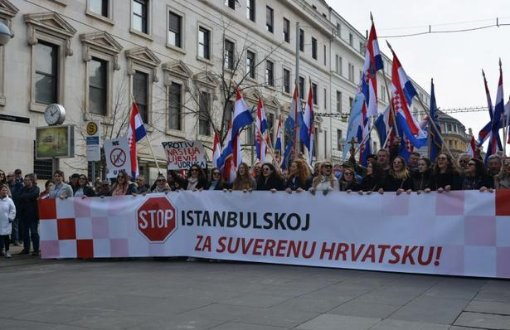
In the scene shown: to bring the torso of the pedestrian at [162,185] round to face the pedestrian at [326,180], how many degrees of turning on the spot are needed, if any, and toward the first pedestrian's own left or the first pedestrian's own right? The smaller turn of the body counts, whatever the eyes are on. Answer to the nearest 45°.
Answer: approximately 45° to the first pedestrian's own left

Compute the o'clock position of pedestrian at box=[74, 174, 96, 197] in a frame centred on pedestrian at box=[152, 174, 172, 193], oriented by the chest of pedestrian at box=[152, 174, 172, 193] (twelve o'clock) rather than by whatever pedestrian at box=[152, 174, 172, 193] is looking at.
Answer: pedestrian at box=[74, 174, 96, 197] is roughly at 4 o'clock from pedestrian at box=[152, 174, 172, 193].

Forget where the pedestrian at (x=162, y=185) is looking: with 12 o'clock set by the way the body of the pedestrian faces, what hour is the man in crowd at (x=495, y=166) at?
The man in crowd is roughly at 10 o'clock from the pedestrian.

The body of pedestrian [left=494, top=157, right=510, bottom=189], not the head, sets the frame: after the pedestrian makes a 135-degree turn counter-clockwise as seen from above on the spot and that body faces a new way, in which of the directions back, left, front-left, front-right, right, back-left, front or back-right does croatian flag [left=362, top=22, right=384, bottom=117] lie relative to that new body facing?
left

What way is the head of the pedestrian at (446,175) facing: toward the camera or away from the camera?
toward the camera

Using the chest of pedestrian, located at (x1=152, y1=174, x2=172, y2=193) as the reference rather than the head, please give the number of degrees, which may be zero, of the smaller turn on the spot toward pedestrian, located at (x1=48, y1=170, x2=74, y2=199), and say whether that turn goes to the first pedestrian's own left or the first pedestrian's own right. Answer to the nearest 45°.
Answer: approximately 135° to the first pedestrian's own right

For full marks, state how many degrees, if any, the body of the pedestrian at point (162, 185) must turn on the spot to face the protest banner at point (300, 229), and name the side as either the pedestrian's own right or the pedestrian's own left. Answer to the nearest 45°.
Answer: approximately 45° to the pedestrian's own left

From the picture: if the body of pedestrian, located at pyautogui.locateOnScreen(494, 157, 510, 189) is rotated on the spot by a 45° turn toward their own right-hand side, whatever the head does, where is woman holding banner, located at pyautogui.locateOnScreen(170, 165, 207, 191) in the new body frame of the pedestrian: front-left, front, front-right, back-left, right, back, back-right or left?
front-right

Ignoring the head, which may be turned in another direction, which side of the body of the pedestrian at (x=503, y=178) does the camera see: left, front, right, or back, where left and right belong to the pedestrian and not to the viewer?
front

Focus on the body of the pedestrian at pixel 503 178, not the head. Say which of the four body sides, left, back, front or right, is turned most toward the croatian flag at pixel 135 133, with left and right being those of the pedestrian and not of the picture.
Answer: right

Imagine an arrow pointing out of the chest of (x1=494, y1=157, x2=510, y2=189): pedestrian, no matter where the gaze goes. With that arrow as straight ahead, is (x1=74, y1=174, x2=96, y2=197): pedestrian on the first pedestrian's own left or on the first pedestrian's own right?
on the first pedestrian's own right

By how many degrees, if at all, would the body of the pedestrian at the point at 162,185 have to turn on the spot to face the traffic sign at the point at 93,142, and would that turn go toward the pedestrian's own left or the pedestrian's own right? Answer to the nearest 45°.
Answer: approximately 135° to the pedestrian's own right

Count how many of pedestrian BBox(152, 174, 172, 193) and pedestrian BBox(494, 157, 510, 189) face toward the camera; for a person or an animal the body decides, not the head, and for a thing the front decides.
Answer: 2

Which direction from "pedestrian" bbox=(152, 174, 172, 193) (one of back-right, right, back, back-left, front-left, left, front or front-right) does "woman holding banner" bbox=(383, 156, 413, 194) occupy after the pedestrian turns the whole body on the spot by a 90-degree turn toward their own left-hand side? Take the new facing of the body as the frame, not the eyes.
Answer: front-right

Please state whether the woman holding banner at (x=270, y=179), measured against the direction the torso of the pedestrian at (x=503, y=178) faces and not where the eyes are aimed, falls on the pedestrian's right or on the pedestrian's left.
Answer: on the pedestrian's right

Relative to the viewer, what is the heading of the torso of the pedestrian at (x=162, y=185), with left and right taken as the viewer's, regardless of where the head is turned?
facing the viewer

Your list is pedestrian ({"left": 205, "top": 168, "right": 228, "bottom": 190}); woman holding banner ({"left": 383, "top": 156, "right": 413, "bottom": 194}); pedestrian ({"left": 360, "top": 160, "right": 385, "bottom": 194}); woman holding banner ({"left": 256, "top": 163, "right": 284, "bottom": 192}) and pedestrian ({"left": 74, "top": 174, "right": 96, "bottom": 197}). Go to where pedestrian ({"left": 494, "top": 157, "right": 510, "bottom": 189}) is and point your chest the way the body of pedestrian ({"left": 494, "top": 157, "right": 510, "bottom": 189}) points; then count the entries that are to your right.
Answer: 5

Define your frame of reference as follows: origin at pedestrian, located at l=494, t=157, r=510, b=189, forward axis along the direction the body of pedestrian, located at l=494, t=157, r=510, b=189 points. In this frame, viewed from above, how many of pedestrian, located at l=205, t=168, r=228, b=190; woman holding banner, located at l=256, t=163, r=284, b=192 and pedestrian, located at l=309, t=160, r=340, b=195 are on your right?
3
